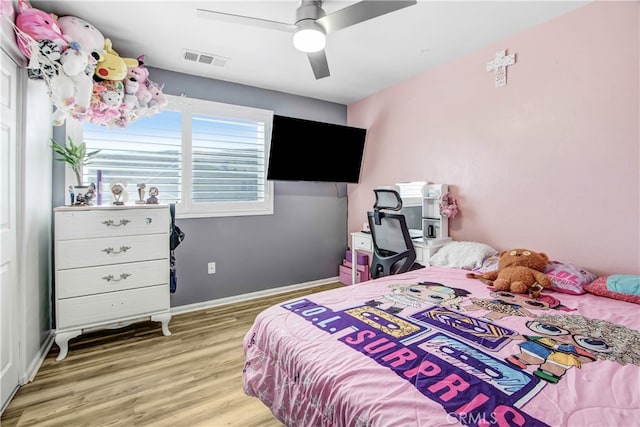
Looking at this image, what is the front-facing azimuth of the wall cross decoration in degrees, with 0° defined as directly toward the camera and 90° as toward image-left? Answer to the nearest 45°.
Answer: approximately 45°

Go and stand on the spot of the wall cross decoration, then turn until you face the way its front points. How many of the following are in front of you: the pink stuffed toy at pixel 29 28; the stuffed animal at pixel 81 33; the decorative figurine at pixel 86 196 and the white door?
4

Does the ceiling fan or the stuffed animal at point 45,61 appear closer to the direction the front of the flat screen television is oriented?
the ceiling fan

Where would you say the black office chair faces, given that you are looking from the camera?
facing away from the viewer and to the right of the viewer

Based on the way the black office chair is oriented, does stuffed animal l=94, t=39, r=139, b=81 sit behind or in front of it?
behind
